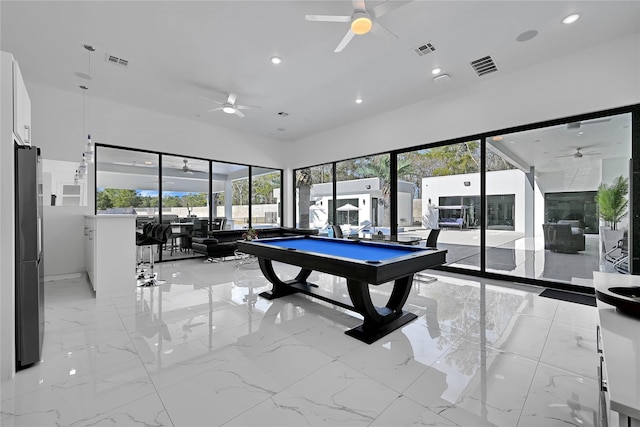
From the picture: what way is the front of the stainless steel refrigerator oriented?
to the viewer's right

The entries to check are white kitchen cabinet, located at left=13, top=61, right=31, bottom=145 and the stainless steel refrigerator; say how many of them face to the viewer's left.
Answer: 0

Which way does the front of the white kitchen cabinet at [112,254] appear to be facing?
to the viewer's left

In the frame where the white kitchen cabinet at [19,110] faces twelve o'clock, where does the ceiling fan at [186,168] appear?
The ceiling fan is roughly at 10 o'clock from the white kitchen cabinet.

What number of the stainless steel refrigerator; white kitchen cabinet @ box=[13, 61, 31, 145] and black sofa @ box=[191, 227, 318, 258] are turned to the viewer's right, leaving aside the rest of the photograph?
2

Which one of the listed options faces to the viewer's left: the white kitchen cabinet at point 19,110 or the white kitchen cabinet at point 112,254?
the white kitchen cabinet at point 112,254

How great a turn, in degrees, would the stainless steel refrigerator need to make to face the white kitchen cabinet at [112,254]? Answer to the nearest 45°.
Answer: approximately 45° to its left

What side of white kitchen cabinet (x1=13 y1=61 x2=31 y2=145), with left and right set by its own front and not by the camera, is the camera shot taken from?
right

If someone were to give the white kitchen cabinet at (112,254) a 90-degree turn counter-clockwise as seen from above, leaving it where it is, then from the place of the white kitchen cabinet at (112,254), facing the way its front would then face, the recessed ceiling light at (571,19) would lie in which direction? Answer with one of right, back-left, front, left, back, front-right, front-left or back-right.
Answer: front-left

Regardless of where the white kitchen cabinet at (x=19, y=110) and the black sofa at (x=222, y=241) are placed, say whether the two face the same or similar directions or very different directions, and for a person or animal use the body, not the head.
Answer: very different directions

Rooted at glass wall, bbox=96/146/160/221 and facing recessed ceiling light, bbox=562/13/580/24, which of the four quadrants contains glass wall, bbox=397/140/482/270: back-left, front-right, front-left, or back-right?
front-left

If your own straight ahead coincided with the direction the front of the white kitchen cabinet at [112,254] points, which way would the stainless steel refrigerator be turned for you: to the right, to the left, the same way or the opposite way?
the opposite way

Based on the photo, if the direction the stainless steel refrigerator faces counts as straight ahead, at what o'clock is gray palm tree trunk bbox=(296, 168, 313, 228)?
The gray palm tree trunk is roughly at 11 o'clock from the stainless steel refrigerator.
